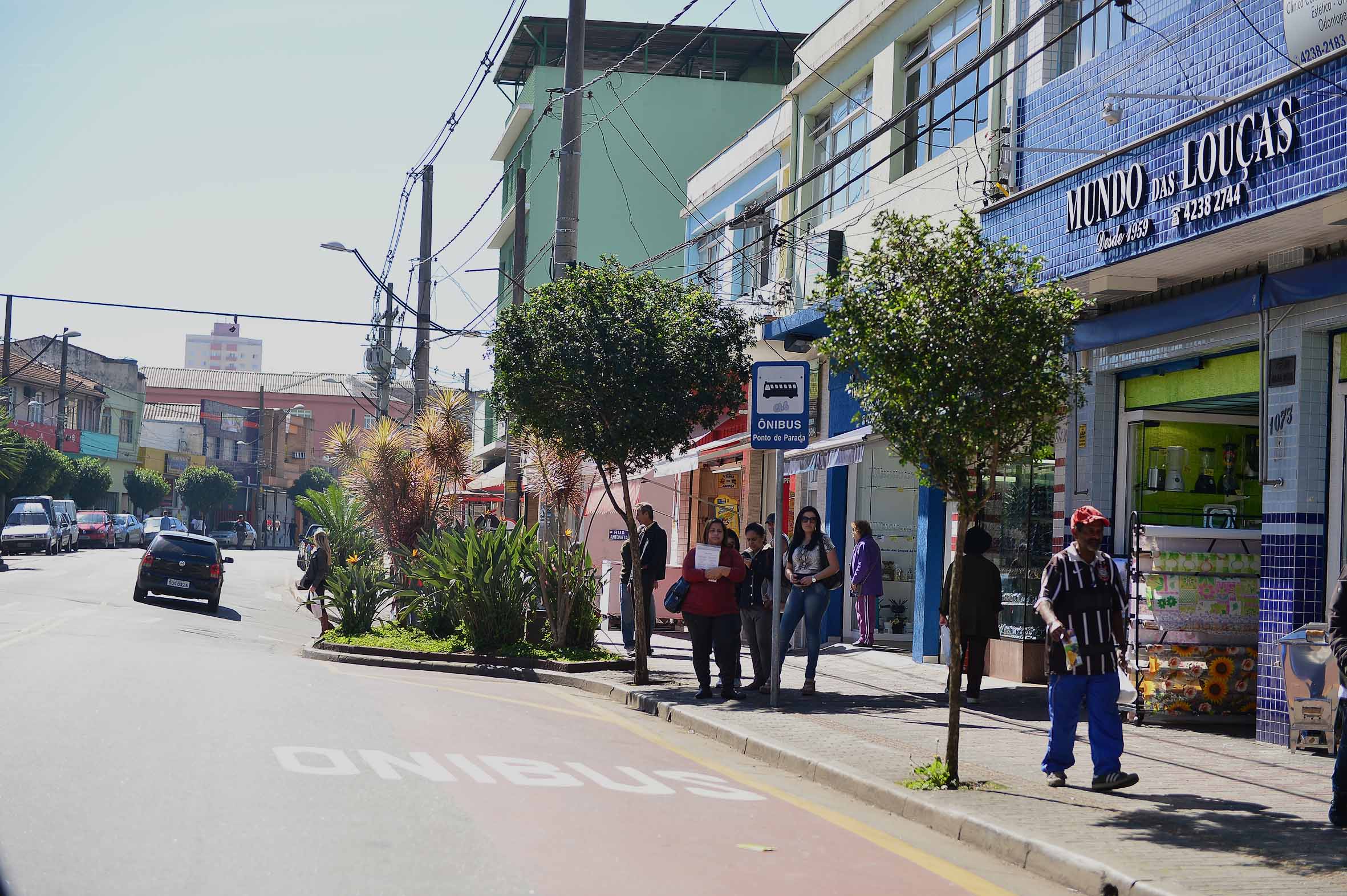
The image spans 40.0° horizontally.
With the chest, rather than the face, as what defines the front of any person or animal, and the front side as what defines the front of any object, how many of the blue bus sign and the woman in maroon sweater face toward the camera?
2

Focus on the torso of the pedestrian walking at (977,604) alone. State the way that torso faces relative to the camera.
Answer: away from the camera

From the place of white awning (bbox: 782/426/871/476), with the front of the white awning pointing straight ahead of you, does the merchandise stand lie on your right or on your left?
on your left

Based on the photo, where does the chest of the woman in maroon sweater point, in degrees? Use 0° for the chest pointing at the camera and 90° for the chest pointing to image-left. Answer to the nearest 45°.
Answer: approximately 0°

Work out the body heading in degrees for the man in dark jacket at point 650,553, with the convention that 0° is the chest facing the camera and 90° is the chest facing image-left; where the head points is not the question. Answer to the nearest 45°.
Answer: approximately 90°

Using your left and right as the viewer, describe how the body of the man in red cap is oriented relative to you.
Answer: facing the viewer and to the right of the viewer

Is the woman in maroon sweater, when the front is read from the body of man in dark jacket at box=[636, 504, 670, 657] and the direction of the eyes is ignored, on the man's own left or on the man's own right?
on the man's own left

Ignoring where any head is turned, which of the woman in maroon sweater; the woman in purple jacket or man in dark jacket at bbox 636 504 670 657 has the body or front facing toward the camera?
the woman in maroon sweater

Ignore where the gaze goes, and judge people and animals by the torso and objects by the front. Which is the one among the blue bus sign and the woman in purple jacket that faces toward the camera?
the blue bus sign

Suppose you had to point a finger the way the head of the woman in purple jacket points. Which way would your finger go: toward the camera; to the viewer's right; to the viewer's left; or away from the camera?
to the viewer's left

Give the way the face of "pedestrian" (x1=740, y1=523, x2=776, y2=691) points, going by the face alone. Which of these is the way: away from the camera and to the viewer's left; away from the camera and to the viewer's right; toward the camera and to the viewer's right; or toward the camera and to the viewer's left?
toward the camera and to the viewer's left
